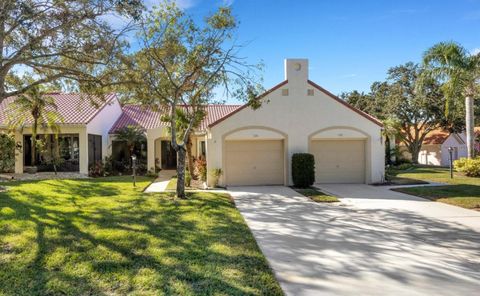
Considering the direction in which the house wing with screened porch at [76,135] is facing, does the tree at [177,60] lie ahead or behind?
ahead

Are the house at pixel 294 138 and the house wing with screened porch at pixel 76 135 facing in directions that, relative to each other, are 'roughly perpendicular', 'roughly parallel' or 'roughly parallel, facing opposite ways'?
roughly parallel

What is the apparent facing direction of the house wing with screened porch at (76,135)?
toward the camera

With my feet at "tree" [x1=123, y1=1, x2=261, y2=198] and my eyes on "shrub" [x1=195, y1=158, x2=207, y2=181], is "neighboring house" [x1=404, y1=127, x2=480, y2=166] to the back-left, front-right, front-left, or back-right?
front-right

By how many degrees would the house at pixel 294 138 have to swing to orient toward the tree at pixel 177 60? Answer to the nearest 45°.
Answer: approximately 45° to its right

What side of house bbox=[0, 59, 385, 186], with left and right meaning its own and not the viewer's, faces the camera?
front

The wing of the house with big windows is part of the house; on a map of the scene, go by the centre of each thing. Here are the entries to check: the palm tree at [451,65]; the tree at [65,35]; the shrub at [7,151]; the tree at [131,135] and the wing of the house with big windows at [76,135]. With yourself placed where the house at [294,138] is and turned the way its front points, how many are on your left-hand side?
1

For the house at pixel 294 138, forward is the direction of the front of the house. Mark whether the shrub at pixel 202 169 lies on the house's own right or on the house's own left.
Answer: on the house's own right
